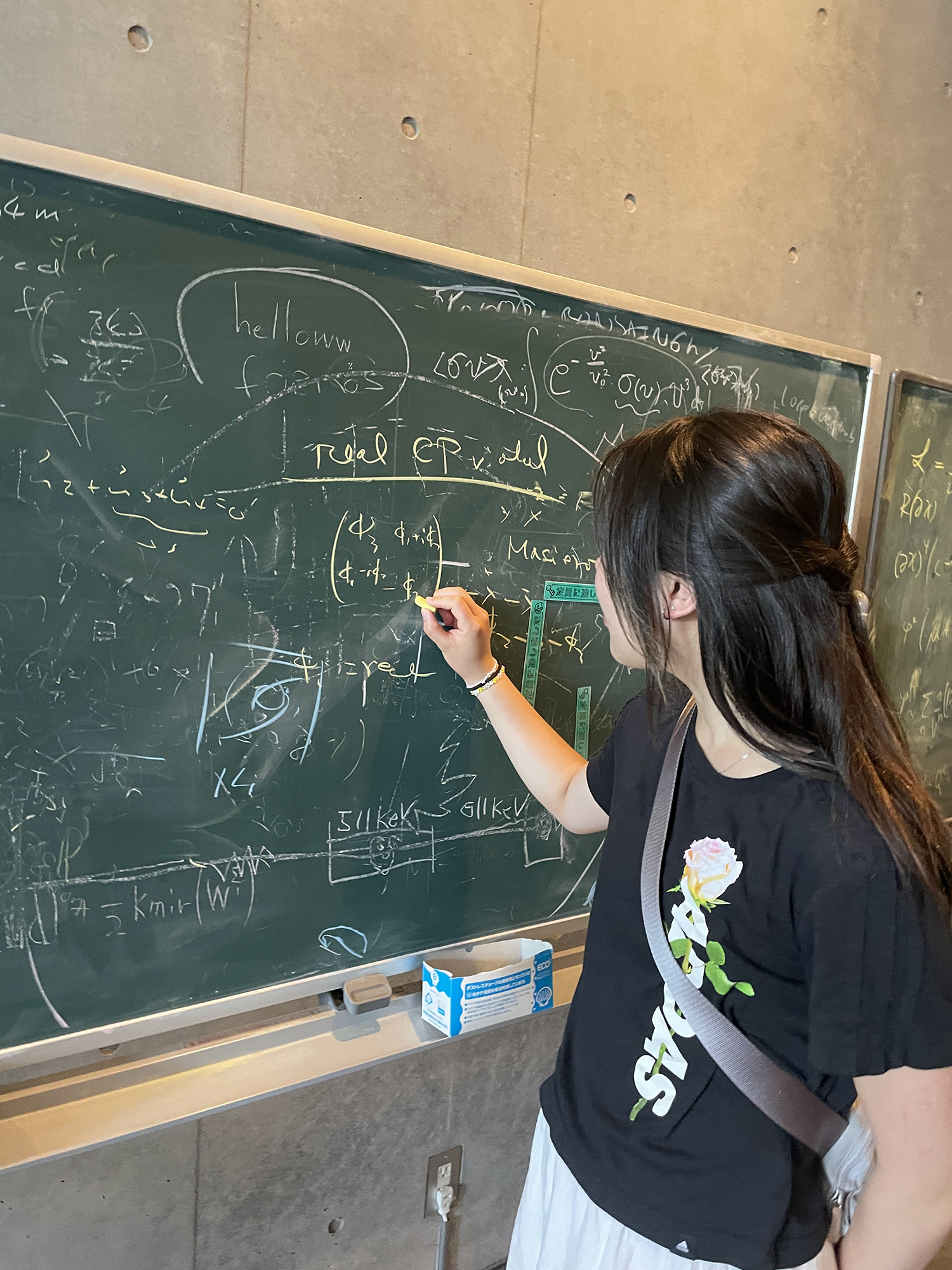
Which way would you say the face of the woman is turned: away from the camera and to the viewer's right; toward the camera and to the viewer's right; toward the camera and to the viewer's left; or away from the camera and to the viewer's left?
away from the camera and to the viewer's left

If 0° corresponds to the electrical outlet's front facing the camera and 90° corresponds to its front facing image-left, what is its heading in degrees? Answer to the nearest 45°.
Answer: approximately 315°

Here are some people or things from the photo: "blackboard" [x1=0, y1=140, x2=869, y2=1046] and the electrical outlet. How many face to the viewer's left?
0

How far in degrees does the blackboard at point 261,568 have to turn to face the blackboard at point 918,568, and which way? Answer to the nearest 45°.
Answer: approximately 90° to its left

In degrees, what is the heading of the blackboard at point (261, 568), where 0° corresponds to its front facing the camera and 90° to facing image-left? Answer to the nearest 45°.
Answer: approximately 315°

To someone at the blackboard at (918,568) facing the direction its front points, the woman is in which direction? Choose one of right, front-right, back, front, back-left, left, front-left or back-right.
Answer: front-right

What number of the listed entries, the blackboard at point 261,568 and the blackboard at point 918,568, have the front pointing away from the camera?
0

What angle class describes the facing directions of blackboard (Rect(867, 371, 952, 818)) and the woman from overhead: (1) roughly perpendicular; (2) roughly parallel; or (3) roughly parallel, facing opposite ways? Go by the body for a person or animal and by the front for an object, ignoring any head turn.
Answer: roughly perpendicular
